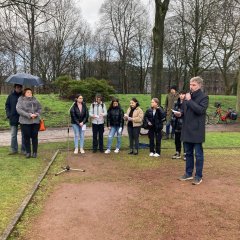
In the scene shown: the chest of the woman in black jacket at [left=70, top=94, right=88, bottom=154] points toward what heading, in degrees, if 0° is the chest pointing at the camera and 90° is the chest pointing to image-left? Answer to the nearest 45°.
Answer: approximately 0°

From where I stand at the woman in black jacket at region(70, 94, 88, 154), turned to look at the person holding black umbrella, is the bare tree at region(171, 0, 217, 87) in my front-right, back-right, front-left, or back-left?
back-right

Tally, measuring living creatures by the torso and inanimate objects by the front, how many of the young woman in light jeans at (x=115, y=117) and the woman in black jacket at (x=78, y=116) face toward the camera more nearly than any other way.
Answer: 2

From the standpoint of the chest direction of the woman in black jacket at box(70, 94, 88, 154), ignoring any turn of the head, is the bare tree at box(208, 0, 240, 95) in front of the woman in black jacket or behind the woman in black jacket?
behind

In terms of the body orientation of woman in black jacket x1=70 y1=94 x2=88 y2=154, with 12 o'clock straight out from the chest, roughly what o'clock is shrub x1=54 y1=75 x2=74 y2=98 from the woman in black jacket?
The shrub is roughly at 6 o'clock from the woman in black jacket.

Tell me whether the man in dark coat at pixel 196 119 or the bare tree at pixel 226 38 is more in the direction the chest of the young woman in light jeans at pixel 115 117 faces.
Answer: the man in dark coat

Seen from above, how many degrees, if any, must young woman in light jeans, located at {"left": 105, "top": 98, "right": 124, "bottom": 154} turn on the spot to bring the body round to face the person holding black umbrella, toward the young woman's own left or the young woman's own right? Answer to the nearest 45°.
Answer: approximately 90° to the young woman's own right

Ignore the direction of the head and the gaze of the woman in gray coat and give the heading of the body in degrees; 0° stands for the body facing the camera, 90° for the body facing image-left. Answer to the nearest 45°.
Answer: approximately 315°

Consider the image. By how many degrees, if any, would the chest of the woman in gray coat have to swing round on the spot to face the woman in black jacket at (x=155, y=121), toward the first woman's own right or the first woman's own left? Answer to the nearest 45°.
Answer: approximately 45° to the first woman's own left

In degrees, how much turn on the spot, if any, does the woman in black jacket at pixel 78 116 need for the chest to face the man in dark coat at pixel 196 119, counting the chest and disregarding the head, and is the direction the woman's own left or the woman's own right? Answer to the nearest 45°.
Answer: approximately 45° to the woman's own left

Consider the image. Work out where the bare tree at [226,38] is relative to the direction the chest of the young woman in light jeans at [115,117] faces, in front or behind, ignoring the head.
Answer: behind
